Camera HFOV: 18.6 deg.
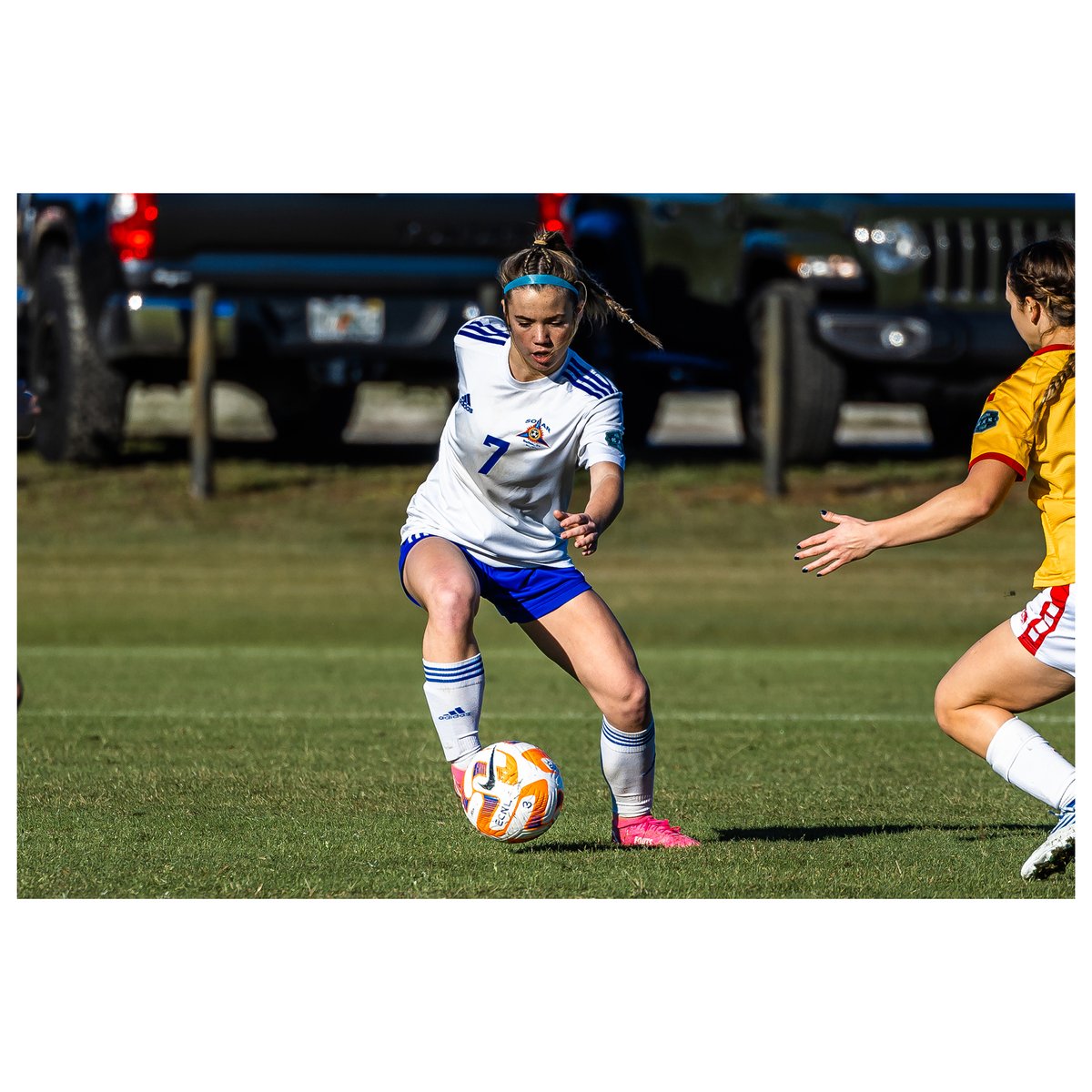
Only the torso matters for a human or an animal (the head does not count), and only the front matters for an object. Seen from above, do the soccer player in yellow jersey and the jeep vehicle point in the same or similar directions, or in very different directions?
very different directions

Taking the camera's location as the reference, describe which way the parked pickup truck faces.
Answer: facing away from the viewer and to the left of the viewer

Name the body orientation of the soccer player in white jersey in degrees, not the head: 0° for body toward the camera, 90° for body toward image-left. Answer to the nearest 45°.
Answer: approximately 0°

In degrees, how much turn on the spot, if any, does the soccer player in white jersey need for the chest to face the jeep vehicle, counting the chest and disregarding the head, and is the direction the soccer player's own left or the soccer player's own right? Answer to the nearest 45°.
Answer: approximately 180°

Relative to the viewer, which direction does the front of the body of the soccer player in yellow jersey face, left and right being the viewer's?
facing away from the viewer and to the left of the viewer

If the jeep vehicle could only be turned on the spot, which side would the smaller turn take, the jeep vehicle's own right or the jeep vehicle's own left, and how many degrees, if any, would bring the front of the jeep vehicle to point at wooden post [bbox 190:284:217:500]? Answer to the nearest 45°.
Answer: approximately 135° to the jeep vehicle's own right

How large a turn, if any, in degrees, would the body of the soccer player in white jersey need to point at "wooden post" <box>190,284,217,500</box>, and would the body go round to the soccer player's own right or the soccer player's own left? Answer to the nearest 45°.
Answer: approximately 180°

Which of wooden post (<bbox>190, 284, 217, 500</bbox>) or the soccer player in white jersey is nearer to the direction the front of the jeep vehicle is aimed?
the soccer player in white jersey

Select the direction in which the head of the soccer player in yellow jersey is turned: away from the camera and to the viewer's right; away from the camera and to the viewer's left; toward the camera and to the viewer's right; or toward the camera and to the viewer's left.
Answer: away from the camera and to the viewer's left

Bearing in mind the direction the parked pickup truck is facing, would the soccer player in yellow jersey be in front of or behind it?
behind
